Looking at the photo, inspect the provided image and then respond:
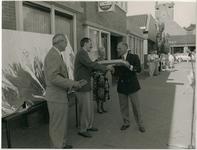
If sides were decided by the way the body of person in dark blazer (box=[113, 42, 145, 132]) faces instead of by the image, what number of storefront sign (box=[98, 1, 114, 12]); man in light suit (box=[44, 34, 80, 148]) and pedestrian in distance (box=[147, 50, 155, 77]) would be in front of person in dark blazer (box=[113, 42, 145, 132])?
1

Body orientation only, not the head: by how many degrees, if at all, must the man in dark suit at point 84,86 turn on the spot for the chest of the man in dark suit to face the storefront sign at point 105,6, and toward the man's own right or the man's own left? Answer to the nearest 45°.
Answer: approximately 90° to the man's own left

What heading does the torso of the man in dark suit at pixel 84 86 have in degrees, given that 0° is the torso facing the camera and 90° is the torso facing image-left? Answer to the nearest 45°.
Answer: approximately 270°

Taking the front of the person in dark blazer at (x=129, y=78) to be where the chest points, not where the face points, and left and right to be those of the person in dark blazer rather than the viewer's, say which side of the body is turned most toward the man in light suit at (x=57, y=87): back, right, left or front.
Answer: front

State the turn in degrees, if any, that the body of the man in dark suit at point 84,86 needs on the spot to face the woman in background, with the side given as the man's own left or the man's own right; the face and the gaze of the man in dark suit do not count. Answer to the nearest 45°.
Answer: approximately 90° to the man's own left

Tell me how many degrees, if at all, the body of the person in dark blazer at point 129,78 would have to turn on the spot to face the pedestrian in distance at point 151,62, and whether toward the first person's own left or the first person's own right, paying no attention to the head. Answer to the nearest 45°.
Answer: approximately 135° to the first person's own right

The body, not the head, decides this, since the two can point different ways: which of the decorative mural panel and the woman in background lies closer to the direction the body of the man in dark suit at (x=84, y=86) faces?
the woman in background

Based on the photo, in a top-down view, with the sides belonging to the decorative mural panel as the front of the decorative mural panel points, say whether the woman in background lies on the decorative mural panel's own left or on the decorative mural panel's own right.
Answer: on the decorative mural panel's own left

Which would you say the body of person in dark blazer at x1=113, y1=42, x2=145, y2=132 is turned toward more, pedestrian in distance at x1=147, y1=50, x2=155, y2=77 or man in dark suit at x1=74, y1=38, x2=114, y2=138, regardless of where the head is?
the man in dark suit

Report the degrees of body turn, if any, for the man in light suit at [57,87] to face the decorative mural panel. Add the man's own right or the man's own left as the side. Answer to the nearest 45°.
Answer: approximately 135° to the man's own left

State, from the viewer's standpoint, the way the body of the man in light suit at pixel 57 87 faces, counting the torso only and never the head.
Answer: to the viewer's right

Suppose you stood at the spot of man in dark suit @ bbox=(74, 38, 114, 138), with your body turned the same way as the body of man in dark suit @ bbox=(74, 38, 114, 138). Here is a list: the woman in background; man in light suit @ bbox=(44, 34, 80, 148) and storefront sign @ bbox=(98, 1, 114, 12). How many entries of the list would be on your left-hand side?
2
